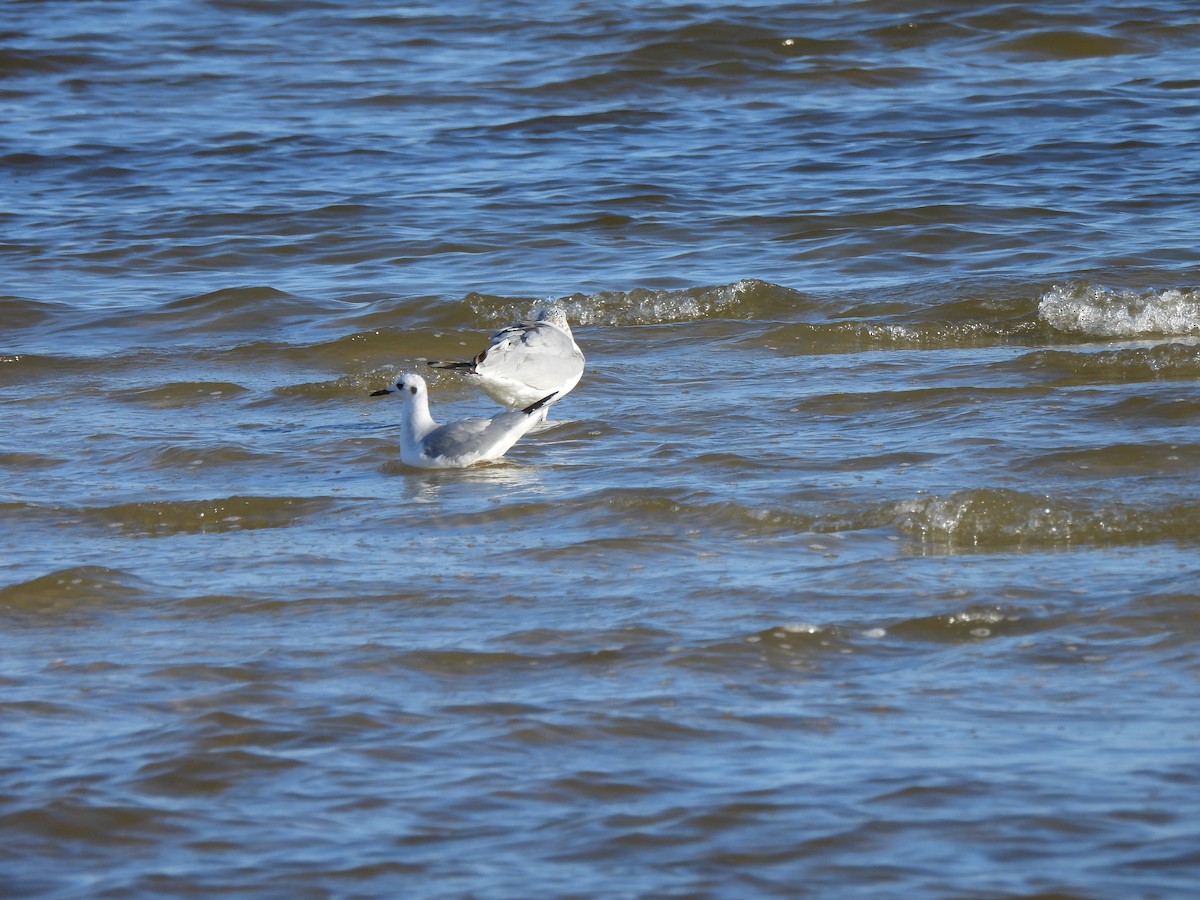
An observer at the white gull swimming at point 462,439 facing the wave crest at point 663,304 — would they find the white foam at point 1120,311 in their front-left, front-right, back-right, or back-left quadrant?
front-right

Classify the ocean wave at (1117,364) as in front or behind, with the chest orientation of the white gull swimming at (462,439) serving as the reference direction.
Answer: behind

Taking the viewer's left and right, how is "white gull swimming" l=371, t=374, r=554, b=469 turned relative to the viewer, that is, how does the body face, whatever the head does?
facing to the left of the viewer

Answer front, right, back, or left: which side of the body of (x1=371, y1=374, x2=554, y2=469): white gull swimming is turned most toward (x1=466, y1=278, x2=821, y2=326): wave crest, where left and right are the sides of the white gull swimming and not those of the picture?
right

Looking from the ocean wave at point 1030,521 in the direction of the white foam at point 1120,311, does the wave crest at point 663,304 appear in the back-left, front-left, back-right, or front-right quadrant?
front-left
